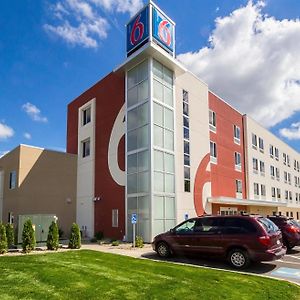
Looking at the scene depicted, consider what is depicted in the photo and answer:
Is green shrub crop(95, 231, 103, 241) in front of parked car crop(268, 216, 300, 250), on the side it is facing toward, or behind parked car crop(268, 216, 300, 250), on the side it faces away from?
in front

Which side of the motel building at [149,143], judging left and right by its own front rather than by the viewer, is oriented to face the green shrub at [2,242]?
right

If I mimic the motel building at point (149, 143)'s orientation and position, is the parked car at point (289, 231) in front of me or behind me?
in front

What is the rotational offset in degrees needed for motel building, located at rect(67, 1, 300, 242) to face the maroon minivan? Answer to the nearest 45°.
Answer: approximately 45° to its right

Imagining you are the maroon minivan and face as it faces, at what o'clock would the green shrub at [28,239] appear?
The green shrub is roughly at 11 o'clock from the maroon minivan.

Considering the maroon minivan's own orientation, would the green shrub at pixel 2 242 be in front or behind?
in front

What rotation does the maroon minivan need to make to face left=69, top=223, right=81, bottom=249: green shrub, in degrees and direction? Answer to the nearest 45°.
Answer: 0° — it already faces it

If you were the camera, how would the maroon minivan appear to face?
facing away from the viewer and to the left of the viewer

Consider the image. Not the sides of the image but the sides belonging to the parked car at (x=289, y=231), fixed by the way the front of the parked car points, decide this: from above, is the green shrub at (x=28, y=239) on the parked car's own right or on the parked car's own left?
on the parked car's own left

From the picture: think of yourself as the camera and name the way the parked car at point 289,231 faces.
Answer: facing away from the viewer and to the left of the viewer

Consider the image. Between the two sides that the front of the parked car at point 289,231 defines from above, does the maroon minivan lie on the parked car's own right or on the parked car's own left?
on the parked car's own left
